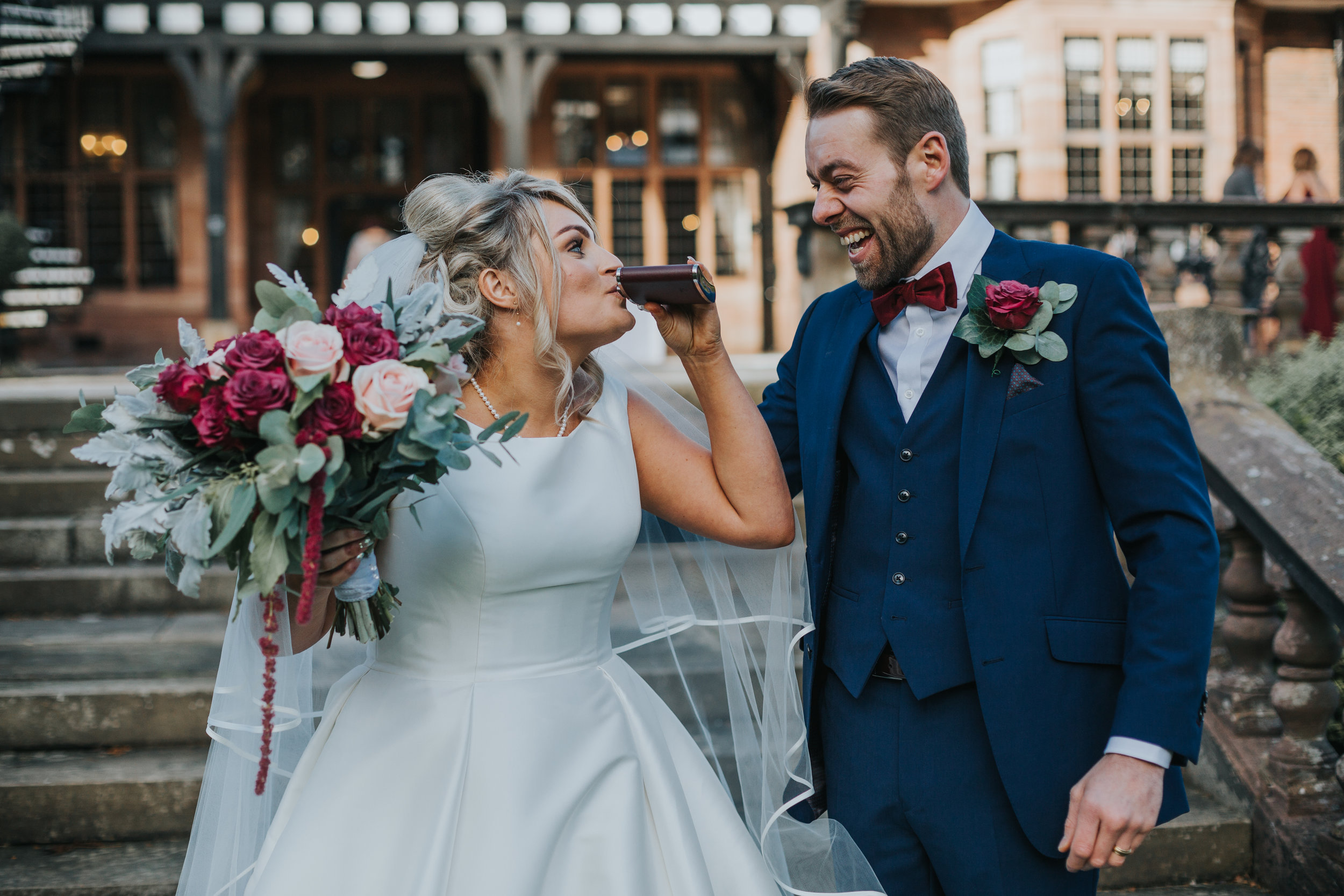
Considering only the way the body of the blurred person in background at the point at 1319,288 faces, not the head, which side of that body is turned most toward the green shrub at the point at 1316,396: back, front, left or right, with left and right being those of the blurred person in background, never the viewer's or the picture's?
back

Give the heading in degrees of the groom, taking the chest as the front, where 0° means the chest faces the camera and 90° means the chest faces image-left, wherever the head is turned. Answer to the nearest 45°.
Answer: approximately 45°

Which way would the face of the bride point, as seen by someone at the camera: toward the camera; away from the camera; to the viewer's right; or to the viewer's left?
to the viewer's right

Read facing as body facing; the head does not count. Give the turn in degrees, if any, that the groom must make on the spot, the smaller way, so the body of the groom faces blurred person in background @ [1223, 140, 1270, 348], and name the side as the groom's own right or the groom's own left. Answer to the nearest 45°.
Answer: approximately 135° to the groom's own right

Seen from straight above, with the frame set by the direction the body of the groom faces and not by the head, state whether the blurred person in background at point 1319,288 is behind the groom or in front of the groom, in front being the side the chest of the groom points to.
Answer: behind

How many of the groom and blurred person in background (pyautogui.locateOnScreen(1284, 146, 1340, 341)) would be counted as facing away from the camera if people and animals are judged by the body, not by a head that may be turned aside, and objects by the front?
1

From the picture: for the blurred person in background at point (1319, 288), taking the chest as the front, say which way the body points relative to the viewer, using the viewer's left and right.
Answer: facing away from the viewer

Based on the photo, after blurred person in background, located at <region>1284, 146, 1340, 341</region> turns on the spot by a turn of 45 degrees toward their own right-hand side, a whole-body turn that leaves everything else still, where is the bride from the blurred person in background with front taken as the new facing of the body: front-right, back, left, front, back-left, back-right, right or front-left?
back-right

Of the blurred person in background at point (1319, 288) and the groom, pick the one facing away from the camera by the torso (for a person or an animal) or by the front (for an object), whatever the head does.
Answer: the blurred person in background

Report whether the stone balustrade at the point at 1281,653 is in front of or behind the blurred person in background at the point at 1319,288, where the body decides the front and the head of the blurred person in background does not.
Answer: behind
